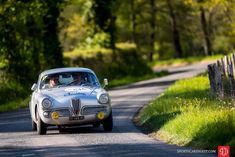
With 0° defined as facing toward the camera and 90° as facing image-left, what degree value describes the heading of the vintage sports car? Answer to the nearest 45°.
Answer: approximately 0°
